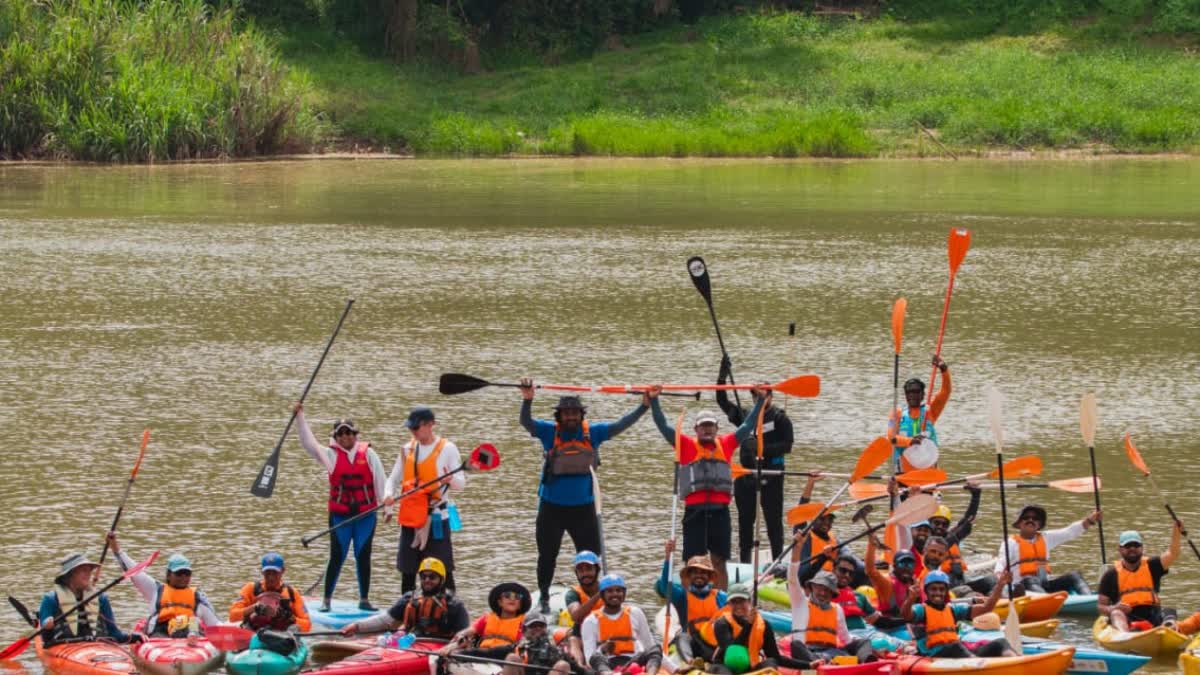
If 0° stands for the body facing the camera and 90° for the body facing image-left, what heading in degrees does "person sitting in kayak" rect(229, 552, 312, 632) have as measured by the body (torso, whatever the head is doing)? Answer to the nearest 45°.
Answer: approximately 0°

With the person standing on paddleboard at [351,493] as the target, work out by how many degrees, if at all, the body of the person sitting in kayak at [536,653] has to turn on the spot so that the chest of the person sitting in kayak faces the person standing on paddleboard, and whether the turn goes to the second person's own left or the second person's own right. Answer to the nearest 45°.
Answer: approximately 135° to the second person's own right

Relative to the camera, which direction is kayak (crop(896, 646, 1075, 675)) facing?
to the viewer's right

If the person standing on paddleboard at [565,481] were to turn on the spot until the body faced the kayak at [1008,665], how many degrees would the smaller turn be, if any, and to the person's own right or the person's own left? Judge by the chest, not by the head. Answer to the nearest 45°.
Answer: approximately 45° to the person's own left

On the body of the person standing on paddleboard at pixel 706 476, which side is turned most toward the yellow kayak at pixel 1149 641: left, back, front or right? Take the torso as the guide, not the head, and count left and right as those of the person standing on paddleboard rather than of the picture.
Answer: left

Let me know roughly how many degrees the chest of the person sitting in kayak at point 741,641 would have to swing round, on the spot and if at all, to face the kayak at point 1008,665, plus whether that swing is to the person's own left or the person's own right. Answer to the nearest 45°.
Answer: approximately 90° to the person's own left

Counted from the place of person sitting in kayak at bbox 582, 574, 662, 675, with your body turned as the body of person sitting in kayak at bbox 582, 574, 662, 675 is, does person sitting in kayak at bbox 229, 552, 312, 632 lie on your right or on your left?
on your right

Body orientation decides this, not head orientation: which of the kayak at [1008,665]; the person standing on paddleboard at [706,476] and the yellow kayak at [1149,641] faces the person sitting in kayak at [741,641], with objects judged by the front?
the person standing on paddleboard
